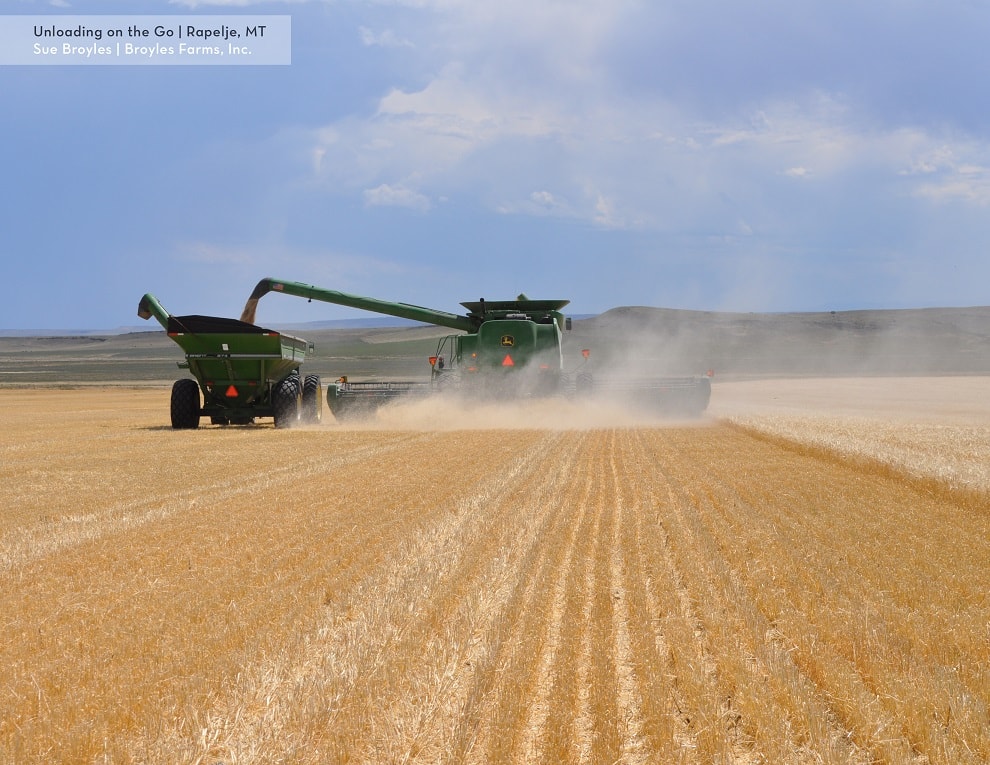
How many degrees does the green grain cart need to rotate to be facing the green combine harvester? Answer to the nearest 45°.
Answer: approximately 90° to its right

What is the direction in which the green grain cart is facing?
away from the camera

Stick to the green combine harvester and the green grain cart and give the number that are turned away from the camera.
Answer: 2

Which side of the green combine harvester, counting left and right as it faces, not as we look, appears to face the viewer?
back

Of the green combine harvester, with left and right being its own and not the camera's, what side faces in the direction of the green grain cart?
left
